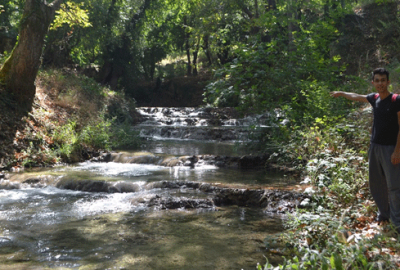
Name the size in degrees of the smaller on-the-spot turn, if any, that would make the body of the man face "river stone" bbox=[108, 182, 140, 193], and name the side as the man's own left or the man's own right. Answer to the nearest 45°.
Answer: approximately 90° to the man's own right

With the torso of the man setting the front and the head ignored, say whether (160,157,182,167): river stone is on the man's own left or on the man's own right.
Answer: on the man's own right

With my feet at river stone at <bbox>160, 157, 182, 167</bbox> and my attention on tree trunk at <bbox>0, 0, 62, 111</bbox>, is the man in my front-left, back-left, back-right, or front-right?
back-left

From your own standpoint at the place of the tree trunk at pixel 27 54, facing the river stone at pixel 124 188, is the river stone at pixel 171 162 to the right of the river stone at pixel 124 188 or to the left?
left

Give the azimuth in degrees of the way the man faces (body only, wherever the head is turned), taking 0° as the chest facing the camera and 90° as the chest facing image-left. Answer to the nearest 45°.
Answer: approximately 0°

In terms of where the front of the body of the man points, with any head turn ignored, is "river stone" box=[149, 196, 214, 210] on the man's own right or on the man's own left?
on the man's own right

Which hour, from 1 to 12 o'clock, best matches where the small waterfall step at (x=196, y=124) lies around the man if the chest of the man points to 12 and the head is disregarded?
The small waterfall step is roughly at 5 o'clock from the man.

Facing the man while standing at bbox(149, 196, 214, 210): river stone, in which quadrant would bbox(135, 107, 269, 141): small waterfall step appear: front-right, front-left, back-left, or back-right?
back-left
